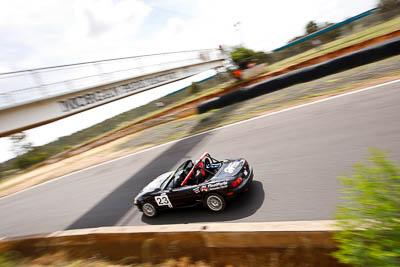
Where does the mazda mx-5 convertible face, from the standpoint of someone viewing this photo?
facing away from the viewer and to the left of the viewer

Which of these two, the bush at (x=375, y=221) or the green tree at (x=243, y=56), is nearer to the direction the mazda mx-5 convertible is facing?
the green tree

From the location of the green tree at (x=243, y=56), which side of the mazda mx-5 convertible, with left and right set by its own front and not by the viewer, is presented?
right

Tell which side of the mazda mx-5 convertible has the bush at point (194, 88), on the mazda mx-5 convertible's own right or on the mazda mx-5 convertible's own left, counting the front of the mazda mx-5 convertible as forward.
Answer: on the mazda mx-5 convertible's own right

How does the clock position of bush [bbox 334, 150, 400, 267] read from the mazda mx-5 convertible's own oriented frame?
The bush is roughly at 7 o'clock from the mazda mx-5 convertible.

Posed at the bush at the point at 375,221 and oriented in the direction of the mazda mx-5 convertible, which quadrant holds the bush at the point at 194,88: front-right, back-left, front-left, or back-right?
front-right

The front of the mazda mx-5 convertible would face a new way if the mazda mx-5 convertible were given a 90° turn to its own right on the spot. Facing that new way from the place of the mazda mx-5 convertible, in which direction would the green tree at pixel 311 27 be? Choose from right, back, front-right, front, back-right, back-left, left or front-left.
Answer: front

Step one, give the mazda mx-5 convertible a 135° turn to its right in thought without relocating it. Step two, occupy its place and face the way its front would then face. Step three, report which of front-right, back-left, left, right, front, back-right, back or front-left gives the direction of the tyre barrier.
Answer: front-left
